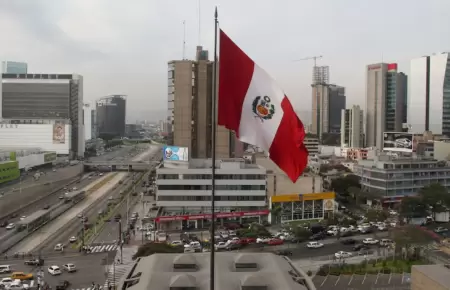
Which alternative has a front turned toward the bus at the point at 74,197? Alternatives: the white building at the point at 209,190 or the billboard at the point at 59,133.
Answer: the billboard

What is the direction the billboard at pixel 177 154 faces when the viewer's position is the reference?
facing the viewer

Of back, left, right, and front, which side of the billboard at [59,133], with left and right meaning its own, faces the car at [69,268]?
front

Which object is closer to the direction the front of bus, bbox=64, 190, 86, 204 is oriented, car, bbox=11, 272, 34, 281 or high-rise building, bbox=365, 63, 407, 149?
the car

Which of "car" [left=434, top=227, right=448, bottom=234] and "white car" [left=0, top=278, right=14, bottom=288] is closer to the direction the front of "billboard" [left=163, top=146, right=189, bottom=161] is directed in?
the white car

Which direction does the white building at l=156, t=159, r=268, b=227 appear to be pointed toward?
toward the camera

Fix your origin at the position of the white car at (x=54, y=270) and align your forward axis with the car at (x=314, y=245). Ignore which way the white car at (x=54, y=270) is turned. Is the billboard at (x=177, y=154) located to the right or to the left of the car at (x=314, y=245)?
left

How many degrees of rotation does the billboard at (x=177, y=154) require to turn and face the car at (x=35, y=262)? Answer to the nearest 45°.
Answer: approximately 45° to its right

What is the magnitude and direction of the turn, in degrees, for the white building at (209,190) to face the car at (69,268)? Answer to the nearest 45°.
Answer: approximately 45° to its right

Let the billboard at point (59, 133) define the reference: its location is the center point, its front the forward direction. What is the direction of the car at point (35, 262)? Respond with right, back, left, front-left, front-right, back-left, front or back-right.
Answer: front

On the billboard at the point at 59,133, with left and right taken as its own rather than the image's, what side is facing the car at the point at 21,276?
front

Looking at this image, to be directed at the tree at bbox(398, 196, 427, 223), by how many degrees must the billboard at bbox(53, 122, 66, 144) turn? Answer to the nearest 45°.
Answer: approximately 45° to its left

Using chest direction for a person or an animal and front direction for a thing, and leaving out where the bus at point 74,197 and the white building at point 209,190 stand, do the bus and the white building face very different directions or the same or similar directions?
same or similar directions
